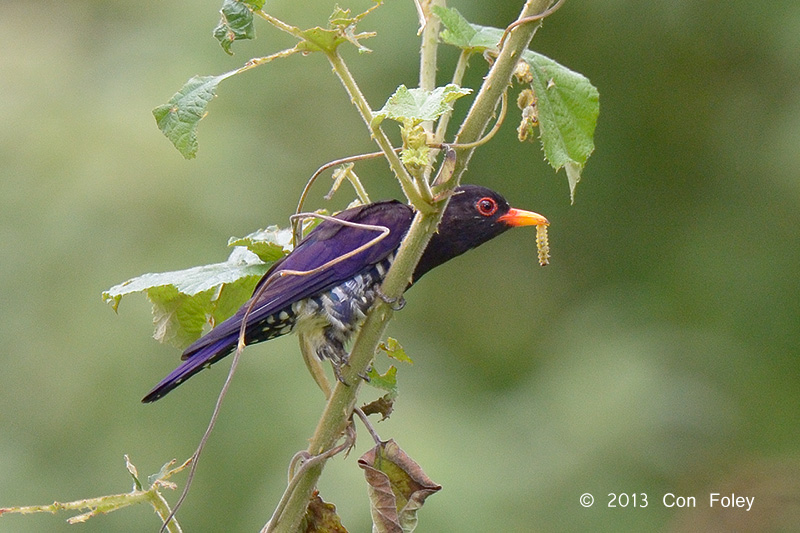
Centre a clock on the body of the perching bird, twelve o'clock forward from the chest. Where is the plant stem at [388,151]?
The plant stem is roughly at 3 o'clock from the perching bird.

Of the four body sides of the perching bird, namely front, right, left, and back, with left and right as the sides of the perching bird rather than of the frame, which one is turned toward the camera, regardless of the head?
right

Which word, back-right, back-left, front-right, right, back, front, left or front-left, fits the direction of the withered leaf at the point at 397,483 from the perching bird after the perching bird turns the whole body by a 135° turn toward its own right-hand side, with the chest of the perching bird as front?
back-left
